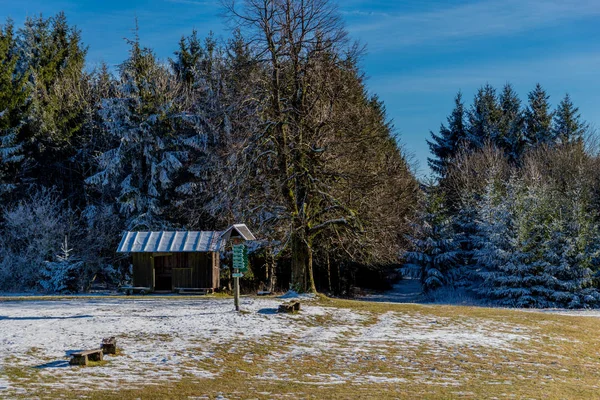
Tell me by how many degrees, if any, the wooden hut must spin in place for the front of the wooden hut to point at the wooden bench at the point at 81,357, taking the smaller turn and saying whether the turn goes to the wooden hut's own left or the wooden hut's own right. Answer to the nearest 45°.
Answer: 0° — it already faces it

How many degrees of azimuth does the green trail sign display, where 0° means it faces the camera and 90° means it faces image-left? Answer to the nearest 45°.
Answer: approximately 0°

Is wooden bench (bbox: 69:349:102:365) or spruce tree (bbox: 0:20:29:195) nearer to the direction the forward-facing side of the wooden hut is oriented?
the wooden bench

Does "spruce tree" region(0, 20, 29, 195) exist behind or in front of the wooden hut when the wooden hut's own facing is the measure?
behind

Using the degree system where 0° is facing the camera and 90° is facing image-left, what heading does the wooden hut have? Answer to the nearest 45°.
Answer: approximately 0°

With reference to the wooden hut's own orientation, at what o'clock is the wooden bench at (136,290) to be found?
The wooden bench is roughly at 3 o'clock from the wooden hut.

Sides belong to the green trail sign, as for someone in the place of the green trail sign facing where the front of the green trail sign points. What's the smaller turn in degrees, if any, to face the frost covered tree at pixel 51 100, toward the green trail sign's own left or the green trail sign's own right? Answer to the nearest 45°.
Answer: approximately 135° to the green trail sign's own right

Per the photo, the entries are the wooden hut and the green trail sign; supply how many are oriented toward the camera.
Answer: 2

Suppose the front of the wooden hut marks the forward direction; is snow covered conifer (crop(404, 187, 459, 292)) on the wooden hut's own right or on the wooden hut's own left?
on the wooden hut's own left
